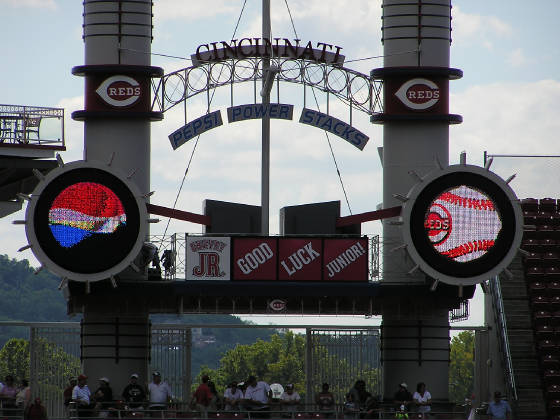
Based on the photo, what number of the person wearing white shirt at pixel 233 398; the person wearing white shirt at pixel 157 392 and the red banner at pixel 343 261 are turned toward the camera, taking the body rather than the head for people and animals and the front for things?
3

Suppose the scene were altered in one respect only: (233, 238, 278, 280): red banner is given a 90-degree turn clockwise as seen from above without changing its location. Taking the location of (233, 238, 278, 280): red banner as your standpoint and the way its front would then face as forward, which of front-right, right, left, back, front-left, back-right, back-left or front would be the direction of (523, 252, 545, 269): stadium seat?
back-right

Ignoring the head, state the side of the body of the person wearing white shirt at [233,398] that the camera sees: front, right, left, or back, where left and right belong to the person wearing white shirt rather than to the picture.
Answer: front

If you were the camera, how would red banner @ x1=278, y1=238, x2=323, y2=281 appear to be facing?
facing the viewer

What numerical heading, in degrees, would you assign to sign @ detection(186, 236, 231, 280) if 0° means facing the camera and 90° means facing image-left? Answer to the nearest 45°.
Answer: approximately 0°

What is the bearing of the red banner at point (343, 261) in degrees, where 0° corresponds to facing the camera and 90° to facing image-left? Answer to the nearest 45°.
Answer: approximately 0°

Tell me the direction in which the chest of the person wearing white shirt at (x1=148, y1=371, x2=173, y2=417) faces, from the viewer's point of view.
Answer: toward the camera

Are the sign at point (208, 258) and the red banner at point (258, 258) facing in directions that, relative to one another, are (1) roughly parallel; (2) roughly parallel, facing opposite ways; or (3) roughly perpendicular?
roughly parallel

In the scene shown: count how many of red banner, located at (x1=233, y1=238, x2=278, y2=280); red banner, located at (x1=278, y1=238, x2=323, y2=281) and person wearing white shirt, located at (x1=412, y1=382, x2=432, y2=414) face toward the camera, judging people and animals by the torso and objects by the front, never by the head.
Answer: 3

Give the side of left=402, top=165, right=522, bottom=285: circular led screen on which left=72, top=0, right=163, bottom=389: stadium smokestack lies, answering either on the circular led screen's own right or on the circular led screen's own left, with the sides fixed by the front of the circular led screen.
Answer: on the circular led screen's own right

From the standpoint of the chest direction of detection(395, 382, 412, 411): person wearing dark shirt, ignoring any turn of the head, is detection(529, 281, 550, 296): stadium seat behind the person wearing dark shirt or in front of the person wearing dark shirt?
behind

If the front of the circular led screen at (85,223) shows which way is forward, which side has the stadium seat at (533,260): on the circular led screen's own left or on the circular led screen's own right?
on the circular led screen's own left

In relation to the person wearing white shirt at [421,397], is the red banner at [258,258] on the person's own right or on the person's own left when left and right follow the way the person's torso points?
on the person's own right
